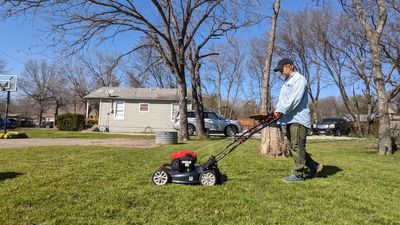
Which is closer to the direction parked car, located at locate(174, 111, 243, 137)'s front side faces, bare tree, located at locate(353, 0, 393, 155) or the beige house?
the bare tree

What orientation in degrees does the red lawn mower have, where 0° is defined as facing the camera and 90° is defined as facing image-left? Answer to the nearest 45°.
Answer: approximately 90°

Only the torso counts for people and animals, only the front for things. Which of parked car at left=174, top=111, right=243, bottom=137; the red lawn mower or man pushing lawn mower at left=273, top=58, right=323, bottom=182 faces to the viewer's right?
the parked car

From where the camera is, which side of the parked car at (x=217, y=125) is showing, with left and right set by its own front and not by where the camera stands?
right

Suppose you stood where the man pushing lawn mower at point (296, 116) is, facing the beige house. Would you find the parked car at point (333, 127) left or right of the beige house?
right

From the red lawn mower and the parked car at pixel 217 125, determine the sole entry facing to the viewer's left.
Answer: the red lawn mower

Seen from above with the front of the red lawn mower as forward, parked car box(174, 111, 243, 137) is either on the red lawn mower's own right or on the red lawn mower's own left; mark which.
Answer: on the red lawn mower's own right

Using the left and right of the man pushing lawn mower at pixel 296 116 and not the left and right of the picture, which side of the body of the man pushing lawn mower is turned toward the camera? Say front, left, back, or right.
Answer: left

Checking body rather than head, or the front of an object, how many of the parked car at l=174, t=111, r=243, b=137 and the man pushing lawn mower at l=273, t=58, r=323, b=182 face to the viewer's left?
1

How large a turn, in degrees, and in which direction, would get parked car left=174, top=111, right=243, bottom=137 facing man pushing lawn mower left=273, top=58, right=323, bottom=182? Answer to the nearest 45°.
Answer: approximately 90° to its right

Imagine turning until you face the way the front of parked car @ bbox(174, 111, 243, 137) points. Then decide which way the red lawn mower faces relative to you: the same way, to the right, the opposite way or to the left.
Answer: the opposite way
